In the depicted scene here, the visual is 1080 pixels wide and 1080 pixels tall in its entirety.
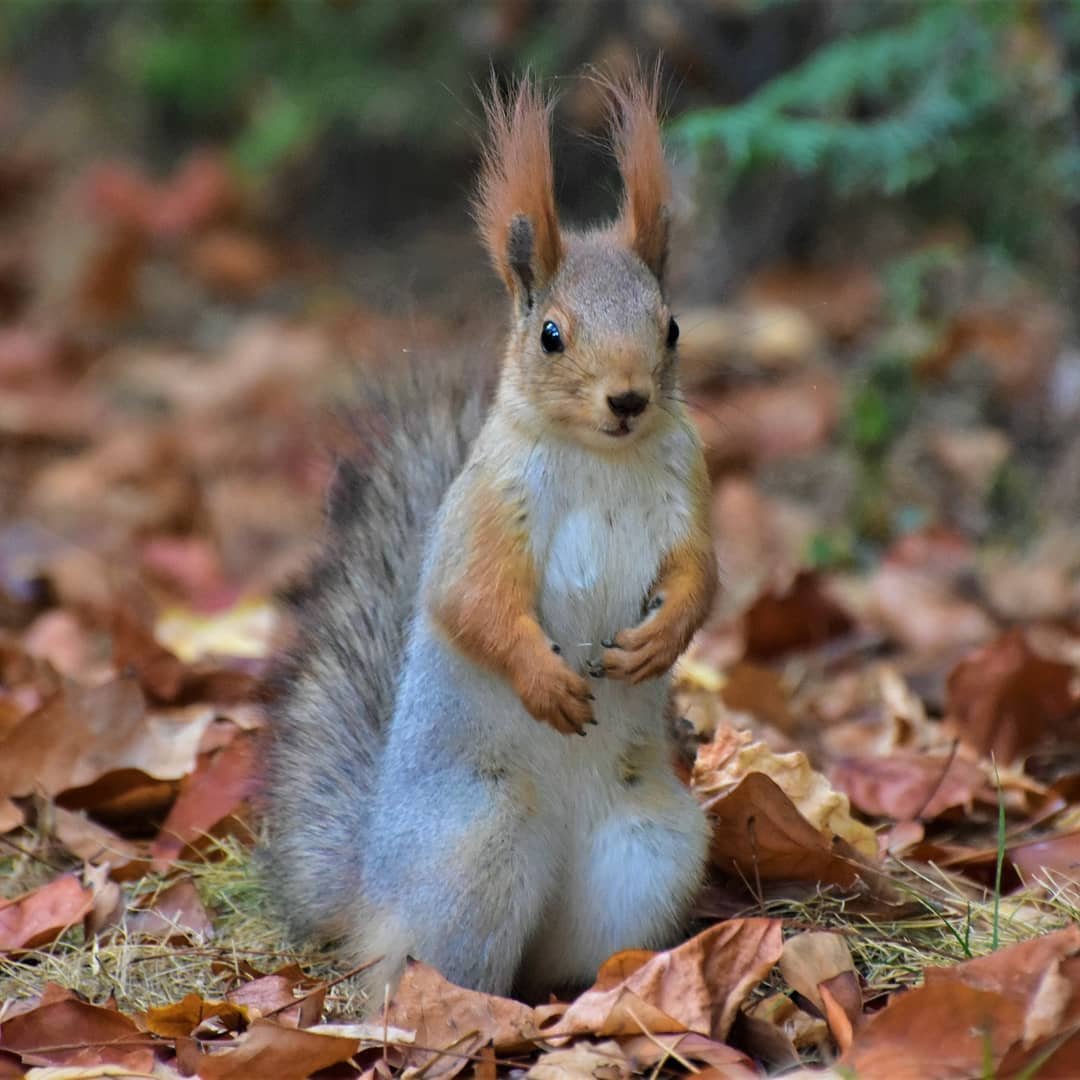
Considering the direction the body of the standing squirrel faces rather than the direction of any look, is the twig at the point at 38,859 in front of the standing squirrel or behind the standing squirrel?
behind

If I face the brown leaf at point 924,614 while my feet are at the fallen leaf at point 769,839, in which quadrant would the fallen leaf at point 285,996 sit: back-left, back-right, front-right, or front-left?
back-left

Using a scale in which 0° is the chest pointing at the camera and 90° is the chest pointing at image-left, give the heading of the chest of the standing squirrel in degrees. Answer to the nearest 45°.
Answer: approximately 315°

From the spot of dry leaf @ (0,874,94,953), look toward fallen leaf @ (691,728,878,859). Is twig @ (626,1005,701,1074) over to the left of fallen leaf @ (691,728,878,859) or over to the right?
right

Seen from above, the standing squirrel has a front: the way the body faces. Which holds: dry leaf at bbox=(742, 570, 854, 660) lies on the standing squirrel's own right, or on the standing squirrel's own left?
on the standing squirrel's own left

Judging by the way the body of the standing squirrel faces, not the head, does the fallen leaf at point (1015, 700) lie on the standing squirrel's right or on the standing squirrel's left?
on the standing squirrel's left
